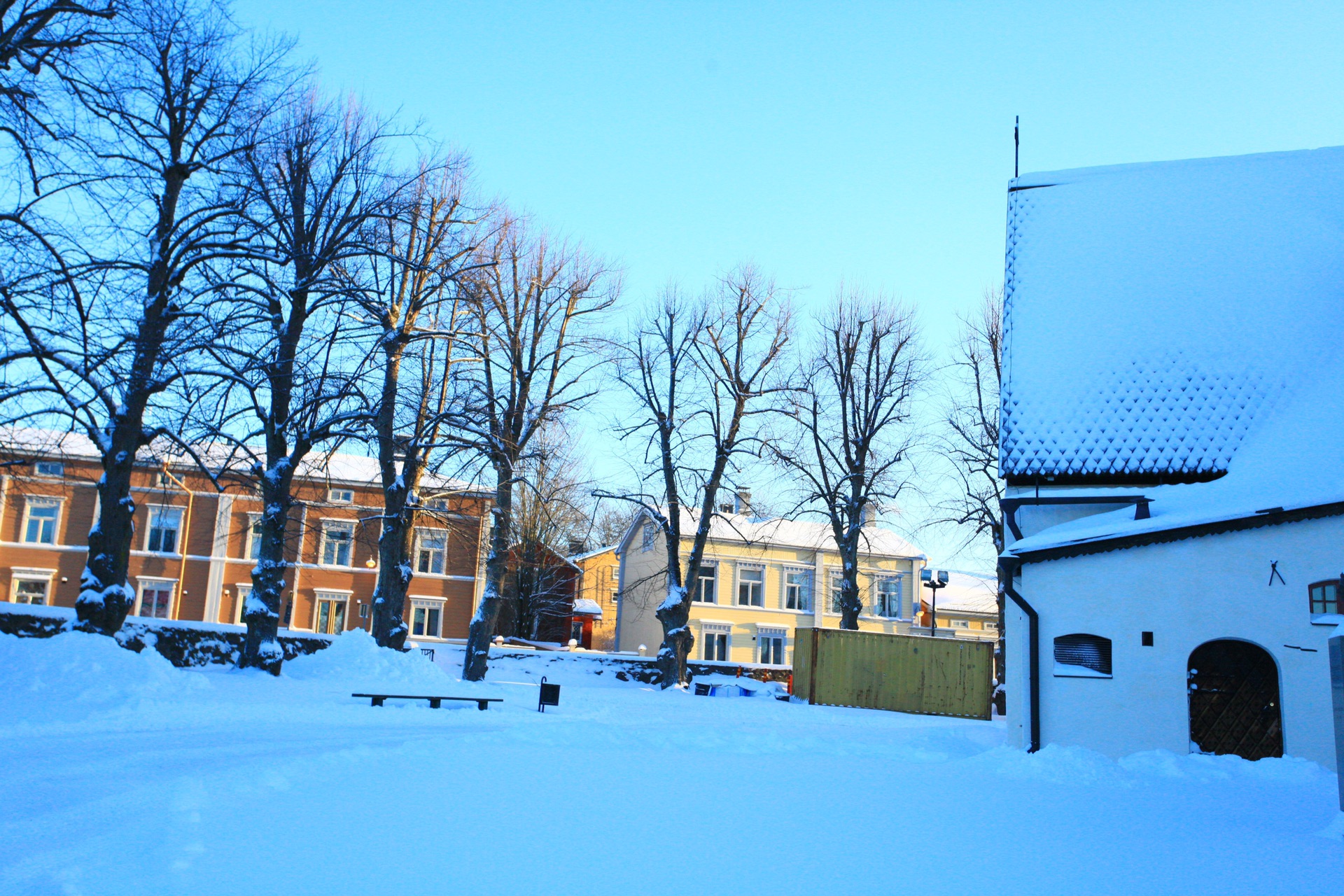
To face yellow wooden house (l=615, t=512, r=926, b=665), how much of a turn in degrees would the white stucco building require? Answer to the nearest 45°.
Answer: approximately 135° to its right

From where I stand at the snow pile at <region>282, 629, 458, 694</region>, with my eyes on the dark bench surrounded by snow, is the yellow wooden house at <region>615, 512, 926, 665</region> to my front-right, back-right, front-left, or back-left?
back-left

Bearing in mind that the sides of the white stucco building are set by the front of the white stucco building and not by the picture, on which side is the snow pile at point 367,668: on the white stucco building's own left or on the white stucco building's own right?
on the white stucco building's own right

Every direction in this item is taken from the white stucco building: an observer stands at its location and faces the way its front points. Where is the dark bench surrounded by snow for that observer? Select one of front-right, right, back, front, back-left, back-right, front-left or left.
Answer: right

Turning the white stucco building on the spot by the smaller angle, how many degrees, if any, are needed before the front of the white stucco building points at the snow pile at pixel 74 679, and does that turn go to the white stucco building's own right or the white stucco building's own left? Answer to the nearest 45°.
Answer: approximately 45° to the white stucco building's own right

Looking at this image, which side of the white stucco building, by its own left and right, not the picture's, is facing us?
front

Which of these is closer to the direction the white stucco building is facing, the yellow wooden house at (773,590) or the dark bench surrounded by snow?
the dark bench surrounded by snow

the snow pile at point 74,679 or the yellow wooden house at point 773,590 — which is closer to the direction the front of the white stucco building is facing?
the snow pile

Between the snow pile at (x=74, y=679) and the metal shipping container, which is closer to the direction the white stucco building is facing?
the snow pile

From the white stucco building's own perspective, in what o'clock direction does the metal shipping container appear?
The metal shipping container is roughly at 5 o'clock from the white stucco building.
